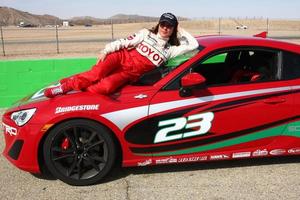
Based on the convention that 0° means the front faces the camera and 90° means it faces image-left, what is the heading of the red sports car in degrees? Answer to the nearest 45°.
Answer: approximately 90°
